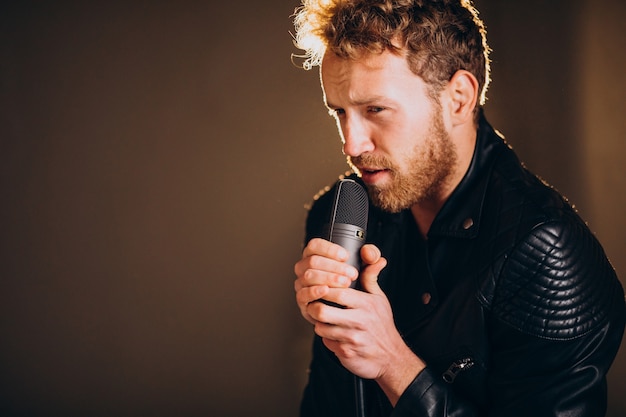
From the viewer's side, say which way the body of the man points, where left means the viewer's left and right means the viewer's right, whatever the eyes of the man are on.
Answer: facing the viewer and to the left of the viewer

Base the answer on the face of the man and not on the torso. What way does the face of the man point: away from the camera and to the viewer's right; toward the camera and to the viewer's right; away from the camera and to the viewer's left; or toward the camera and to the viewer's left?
toward the camera and to the viewer's left
